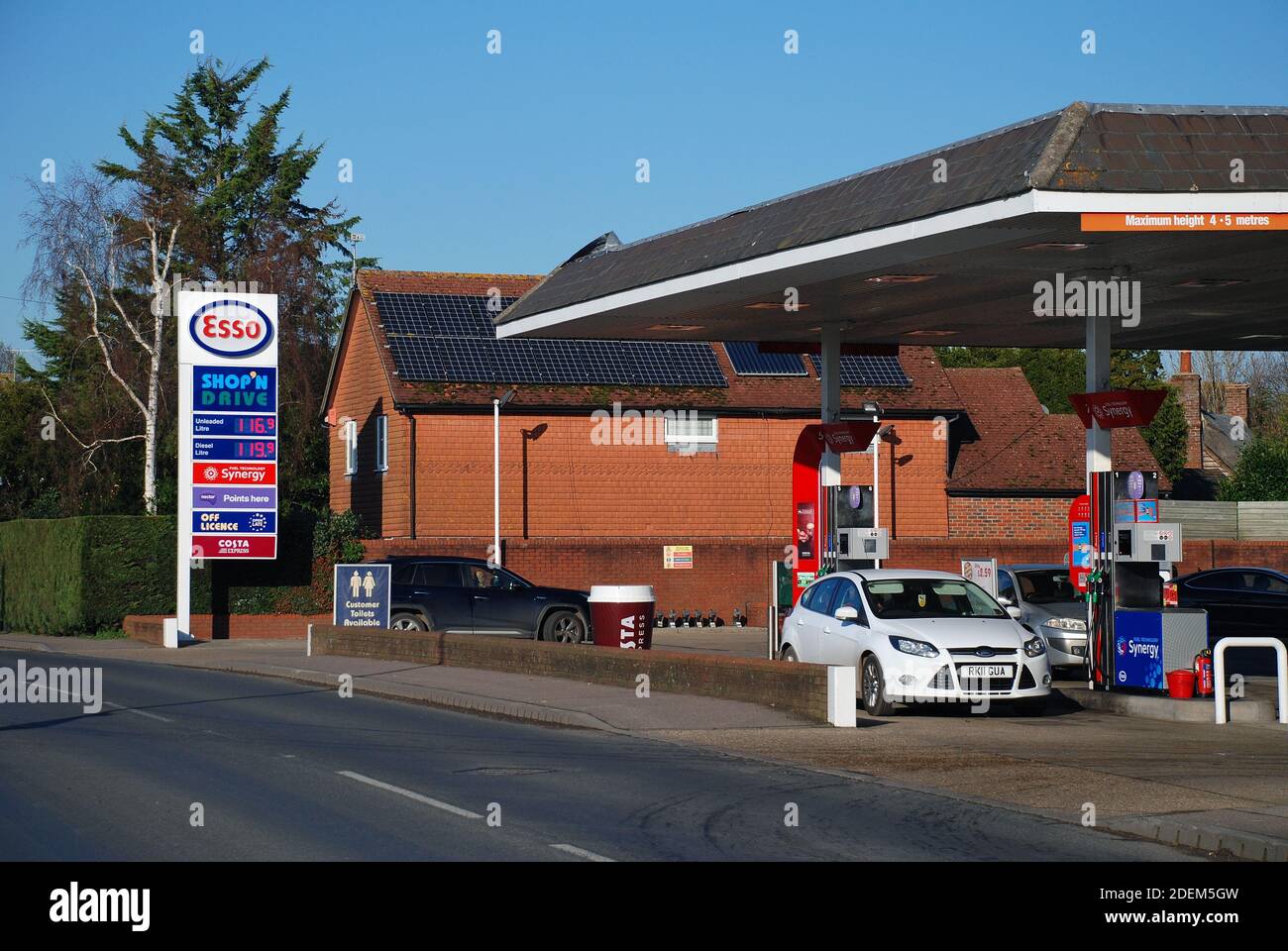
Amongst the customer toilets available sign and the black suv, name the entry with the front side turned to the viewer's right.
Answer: the black suv

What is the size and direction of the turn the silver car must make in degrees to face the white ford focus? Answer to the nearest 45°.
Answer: approximately 45° to its right

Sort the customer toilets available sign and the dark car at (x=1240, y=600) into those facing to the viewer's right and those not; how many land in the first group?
1

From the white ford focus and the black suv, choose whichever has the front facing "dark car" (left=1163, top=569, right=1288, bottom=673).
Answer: the black suv

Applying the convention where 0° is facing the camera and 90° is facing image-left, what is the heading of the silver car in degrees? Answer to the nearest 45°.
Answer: approximately 315°

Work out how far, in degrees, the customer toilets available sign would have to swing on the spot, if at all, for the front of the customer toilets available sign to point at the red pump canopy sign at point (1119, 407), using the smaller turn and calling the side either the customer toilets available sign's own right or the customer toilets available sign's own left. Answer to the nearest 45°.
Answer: approximately 45° to the customer toilets available sign's own left

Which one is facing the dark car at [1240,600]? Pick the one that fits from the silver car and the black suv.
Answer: the black suv

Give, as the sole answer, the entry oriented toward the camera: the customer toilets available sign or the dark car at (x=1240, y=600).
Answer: the customer toilets available sign

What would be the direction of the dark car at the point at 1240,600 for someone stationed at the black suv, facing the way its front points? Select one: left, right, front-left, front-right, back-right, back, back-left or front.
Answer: front

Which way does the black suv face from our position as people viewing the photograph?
facing to the right of the viewer

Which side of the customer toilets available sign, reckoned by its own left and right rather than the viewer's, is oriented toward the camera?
front

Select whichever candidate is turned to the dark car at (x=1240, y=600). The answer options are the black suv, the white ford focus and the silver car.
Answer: the black suv
